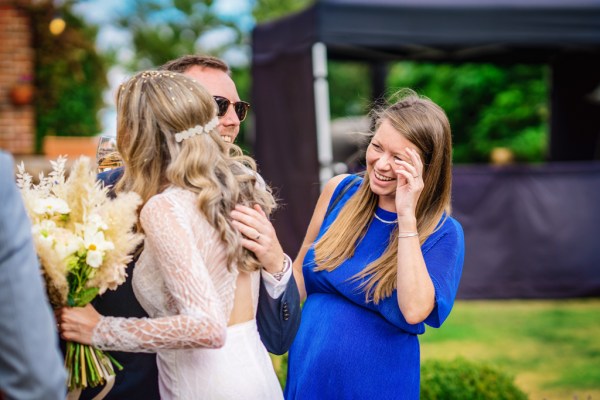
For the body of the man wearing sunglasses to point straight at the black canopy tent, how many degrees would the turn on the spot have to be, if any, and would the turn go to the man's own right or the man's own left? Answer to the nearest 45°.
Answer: approximately 135° to the man's own left

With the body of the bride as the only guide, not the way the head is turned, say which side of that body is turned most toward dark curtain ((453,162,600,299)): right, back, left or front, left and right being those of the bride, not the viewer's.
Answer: right

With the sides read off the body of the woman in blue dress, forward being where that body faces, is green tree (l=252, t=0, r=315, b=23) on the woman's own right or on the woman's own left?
on the woman's own right

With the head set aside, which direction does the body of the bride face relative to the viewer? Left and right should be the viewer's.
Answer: facing away from the viewer and to the left of the viewer

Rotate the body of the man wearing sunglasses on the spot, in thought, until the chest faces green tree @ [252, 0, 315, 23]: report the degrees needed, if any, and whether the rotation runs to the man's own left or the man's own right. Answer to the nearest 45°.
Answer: approximately 135° to the man's own left

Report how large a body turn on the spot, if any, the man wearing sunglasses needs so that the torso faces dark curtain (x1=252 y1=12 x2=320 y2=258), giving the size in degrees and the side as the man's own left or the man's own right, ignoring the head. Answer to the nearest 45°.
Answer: approximately 135° to the man's own left

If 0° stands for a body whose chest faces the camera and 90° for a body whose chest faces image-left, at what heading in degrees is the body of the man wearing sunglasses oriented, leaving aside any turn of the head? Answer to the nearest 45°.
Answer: approximately 315°

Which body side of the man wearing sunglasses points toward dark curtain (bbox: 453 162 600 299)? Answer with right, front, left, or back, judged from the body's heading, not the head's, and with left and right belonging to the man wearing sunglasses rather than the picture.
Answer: left
